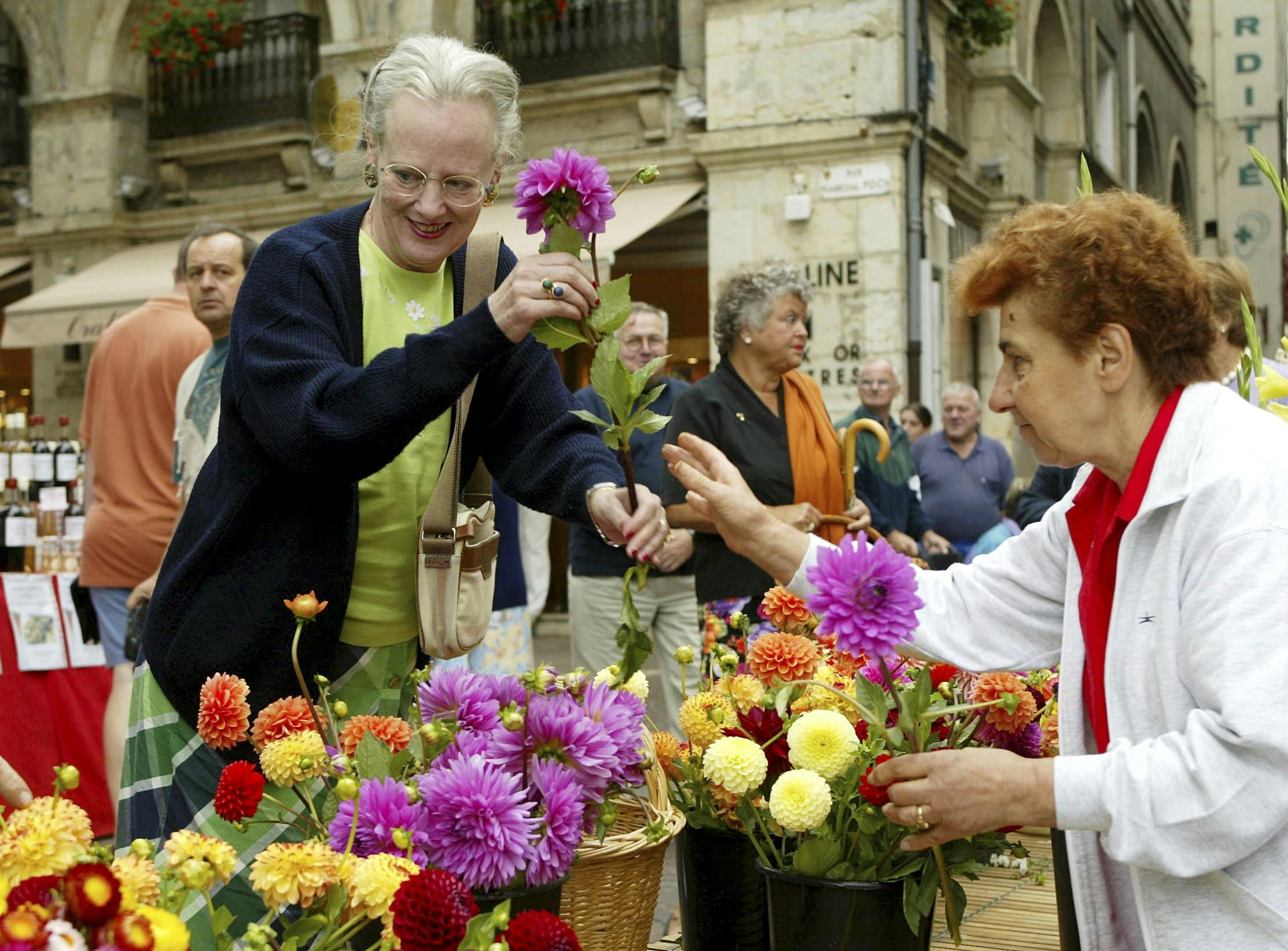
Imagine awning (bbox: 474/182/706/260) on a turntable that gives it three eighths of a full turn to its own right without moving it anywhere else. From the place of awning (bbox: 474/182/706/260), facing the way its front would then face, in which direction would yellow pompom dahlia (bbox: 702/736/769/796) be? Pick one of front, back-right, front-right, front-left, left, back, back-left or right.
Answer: back

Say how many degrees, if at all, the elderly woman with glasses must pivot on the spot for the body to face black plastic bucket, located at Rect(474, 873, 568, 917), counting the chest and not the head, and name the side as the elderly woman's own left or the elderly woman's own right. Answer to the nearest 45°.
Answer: approximately 45° to the elderly woman's own right

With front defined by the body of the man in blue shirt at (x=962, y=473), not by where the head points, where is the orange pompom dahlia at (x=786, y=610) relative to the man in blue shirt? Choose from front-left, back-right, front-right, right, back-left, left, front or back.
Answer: front

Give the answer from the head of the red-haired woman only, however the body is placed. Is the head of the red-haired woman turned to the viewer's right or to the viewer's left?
to the viewer's left

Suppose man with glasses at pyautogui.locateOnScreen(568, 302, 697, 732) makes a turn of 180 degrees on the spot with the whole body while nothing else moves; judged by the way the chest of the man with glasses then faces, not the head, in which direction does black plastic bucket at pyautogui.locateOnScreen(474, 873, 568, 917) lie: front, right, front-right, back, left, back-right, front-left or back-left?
back

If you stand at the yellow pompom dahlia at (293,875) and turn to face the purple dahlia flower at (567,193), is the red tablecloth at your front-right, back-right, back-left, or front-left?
front-left

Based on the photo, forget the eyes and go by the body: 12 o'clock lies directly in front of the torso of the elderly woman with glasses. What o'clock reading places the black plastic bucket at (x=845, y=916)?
The black plastic bucket is roughly at 12 o'clock from the elderly woman with glasses.

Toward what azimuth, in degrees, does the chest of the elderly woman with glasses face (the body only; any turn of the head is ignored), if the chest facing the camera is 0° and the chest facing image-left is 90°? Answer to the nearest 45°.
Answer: approximately 315°

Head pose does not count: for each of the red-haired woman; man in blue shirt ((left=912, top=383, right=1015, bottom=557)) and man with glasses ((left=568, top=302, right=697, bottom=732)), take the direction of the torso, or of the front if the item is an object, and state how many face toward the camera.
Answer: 2

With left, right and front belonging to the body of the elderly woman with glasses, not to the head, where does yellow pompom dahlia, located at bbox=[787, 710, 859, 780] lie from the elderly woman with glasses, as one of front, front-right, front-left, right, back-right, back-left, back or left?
front

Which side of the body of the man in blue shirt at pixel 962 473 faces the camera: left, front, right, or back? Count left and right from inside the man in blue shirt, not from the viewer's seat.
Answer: front

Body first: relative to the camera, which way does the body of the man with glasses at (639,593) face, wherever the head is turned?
toward the camera

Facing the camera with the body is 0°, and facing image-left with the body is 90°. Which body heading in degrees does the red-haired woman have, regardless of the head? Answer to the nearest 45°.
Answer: approximately 90°
